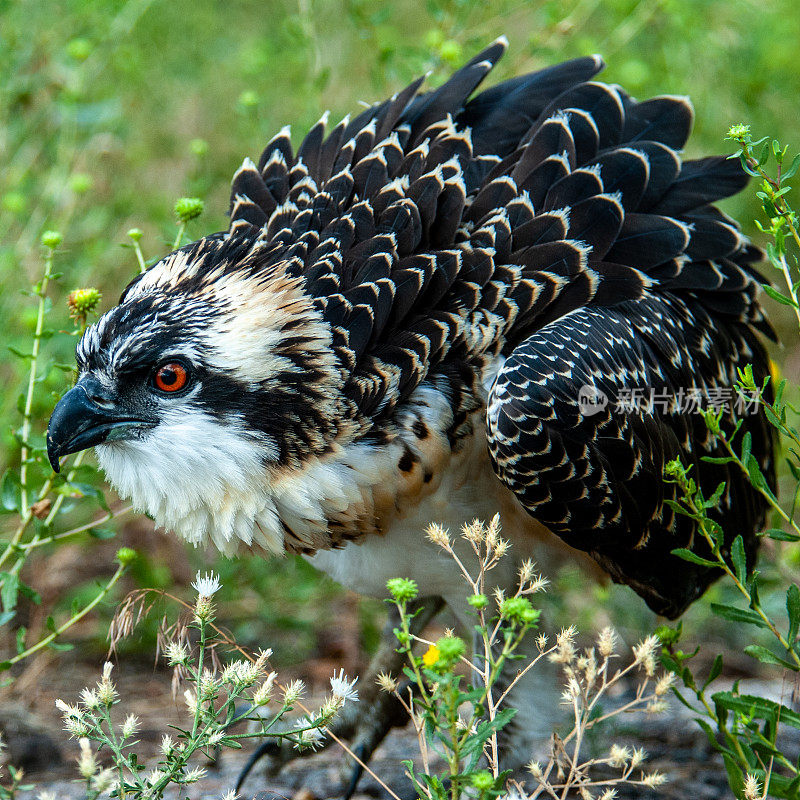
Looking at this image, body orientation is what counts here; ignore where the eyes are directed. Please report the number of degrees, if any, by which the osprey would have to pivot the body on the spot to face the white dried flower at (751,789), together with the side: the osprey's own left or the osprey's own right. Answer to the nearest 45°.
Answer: approximately 90° to the osprey's own left

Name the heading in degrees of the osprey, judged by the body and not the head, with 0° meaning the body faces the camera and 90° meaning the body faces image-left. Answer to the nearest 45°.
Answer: approximately 90°

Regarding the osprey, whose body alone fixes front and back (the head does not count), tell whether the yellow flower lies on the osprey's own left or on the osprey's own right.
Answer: on the osprey's own left
